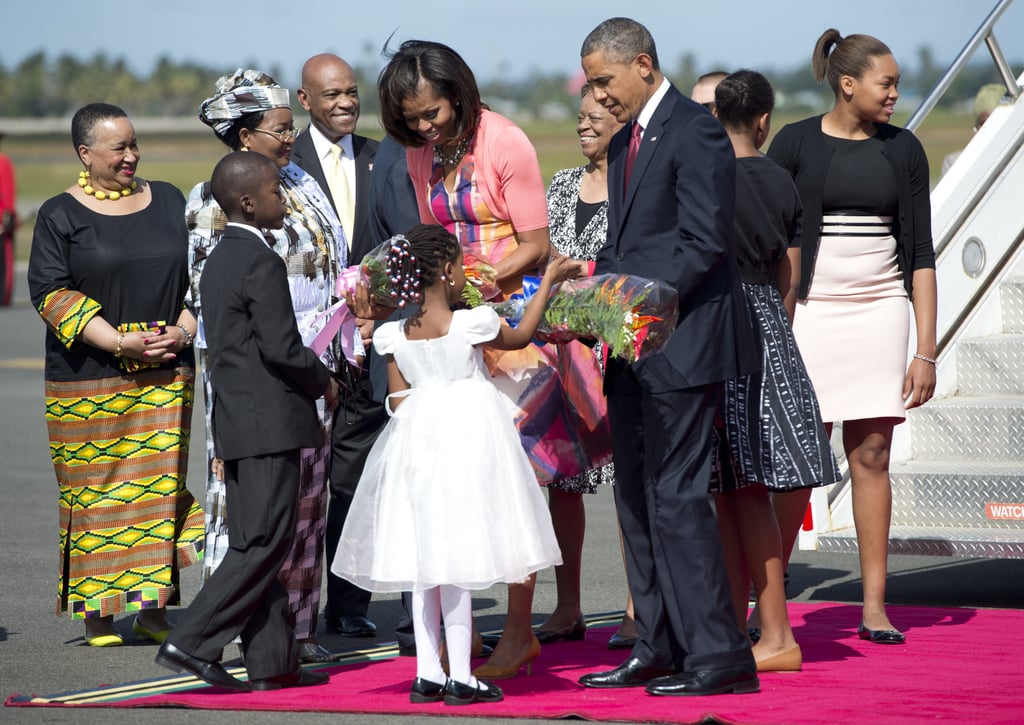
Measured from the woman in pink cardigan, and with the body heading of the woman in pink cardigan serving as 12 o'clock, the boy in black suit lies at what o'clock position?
The boy in black suit is roughly at 1 o'clock from the woman in pink cardigan.

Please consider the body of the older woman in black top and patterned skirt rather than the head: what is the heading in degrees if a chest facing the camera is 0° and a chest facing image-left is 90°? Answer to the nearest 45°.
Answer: approximately 315°

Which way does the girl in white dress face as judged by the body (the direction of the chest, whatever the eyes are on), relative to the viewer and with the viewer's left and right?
facing away from the viewer and to the right of the viewer

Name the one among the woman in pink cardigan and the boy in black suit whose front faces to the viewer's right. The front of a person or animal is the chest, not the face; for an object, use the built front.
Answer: the boy in black suit

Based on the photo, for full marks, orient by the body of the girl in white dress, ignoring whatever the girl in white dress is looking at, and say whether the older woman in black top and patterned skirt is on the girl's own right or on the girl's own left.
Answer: on the girl's own left

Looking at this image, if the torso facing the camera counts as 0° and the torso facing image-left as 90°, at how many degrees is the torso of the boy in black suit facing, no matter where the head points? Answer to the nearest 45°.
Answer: approximately 270°

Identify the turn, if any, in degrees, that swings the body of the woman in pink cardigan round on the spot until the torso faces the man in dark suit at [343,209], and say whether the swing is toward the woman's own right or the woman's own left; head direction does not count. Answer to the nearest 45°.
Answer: approximately 90° to the woman's own right

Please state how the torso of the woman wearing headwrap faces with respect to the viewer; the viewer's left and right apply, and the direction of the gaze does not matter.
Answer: facing to the right of the viewer

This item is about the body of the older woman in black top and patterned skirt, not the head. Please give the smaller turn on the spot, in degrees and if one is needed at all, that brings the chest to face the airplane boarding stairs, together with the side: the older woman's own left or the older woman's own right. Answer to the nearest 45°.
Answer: approximately 45° to the older woman's own left

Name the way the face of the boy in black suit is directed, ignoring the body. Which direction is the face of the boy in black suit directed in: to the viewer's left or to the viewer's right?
to the viewer's right
